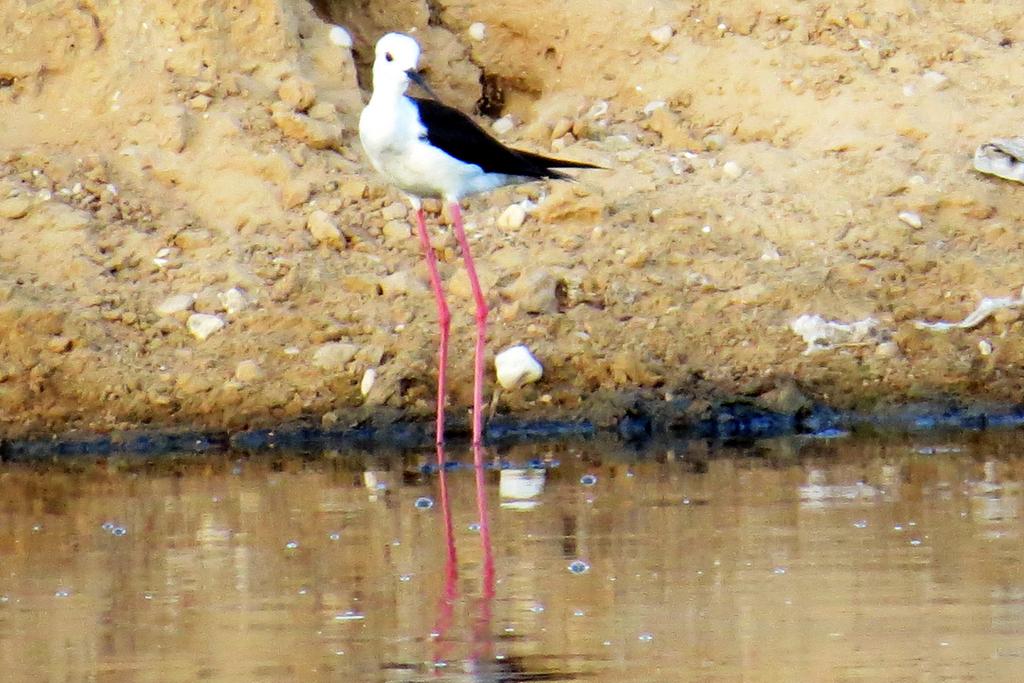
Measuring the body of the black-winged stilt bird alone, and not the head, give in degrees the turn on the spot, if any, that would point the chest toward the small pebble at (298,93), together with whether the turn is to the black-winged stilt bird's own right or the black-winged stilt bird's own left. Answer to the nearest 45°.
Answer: approximately 90° to the black-winged stilt bird's own right

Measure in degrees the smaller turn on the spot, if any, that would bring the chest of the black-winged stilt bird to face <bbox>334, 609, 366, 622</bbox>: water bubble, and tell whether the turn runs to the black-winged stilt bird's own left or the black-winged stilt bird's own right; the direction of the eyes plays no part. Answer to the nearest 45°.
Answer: approximately 45° to the black-winged stilt bird's own left

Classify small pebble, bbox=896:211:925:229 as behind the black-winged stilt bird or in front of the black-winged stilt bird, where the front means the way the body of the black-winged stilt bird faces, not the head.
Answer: behind

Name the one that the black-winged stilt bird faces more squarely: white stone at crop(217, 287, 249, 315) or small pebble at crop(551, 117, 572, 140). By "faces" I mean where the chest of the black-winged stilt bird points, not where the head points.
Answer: the white stone

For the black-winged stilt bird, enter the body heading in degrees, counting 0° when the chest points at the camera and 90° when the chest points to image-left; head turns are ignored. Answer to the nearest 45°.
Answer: approximately 45°

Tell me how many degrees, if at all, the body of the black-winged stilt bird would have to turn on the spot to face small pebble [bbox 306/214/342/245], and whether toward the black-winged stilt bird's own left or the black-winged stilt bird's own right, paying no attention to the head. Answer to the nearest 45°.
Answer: approximately 90° to the black-winged stilt bird's own right
